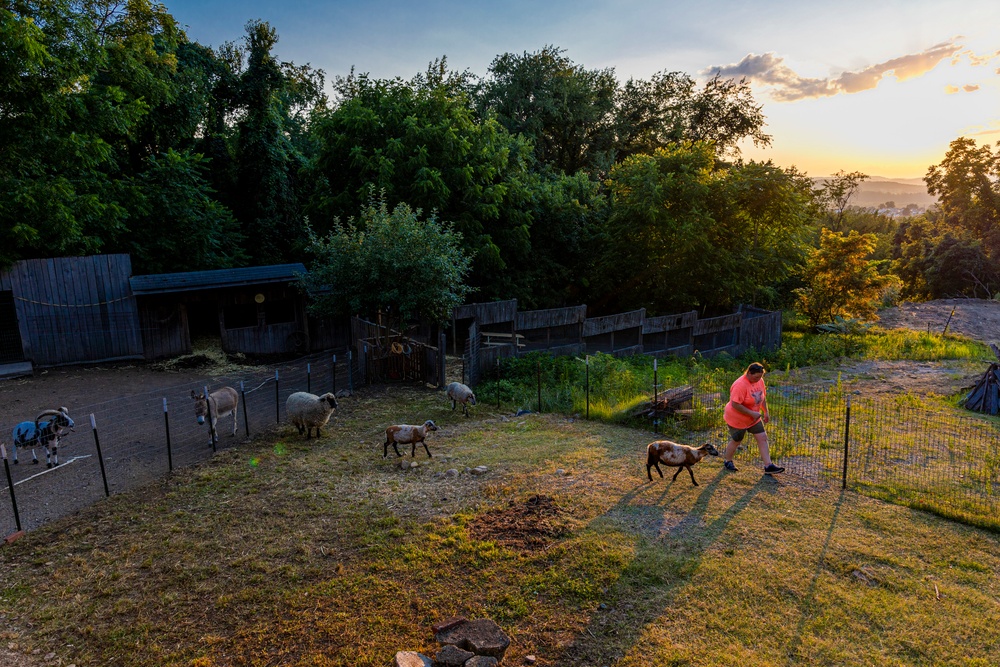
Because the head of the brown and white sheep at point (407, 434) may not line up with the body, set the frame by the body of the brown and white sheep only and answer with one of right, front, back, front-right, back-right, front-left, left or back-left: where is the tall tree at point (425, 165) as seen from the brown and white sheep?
left

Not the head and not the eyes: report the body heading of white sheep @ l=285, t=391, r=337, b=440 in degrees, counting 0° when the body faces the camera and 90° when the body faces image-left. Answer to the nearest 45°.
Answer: approximately 315°

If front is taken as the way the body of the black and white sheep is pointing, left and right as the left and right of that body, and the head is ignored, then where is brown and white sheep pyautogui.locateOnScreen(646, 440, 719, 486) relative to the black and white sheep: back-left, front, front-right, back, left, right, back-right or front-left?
front-right

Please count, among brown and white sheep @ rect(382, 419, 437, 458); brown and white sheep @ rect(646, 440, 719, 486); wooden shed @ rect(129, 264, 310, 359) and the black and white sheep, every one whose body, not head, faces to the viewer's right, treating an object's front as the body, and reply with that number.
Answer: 3

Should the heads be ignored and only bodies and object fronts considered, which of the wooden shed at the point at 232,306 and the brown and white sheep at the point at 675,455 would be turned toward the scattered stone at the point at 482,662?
the wooden shed

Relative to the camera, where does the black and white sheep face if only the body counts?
to the viewer's right

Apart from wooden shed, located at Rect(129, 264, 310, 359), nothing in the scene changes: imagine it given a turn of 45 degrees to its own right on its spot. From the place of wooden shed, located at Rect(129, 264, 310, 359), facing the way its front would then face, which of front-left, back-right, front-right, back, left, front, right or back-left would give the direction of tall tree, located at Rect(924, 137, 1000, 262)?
back-left

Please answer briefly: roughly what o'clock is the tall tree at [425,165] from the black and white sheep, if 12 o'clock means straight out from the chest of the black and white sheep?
The tall tree is roughly at 11 o'clock from the black and white sheep.

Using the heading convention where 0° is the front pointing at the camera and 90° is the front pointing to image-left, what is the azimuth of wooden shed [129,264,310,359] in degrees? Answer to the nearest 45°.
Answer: approximately 0°

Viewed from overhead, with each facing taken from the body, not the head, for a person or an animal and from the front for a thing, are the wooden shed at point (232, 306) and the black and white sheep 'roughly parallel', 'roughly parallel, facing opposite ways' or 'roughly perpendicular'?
roughly perpendicular

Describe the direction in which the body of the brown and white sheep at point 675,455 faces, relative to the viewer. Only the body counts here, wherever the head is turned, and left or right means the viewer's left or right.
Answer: facing to the right of the viewer

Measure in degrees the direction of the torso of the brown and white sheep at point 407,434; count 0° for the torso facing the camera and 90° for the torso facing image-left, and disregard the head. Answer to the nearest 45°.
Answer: approximately 270°

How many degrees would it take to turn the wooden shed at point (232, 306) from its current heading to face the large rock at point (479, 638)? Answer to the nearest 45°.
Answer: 0° — it already faces it

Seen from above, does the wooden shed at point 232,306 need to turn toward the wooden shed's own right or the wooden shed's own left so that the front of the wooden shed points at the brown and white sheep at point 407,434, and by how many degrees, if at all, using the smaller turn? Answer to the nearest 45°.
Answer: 0° — it already faces it

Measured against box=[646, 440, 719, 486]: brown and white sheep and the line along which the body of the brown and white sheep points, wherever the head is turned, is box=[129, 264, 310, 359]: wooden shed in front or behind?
behind

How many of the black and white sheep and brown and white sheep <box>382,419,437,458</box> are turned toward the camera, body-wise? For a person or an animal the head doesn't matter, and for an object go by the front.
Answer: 0
